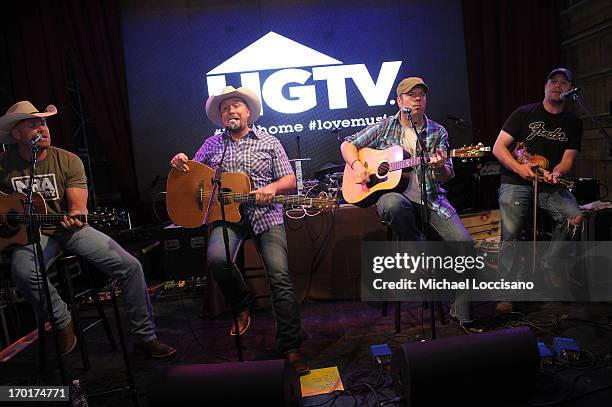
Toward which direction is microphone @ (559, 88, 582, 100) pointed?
to the viewer's left

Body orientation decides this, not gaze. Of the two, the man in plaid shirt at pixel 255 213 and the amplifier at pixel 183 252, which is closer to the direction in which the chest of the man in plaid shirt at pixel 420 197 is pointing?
the man in plaid shirt

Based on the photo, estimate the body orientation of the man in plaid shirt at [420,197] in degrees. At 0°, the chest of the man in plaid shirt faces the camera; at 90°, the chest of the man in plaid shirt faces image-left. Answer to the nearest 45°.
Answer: approximately 0°

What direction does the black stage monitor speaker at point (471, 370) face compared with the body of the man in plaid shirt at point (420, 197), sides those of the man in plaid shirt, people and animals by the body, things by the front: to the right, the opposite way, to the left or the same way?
the opposite way

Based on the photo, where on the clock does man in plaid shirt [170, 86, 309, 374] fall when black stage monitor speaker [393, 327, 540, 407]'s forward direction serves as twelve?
The man in plaid shirt is roughly at 10 o'clock from the black stage monitor speaker.

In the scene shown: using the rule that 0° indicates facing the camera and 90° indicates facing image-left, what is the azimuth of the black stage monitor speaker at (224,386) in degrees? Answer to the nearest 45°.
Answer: approximately 180°

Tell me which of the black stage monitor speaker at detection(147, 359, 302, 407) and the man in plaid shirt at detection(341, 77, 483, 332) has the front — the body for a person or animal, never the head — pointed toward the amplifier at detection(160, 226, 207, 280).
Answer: the black stage monitor speaker

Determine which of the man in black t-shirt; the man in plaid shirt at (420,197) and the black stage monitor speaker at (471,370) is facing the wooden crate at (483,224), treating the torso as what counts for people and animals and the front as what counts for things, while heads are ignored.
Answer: the black stage monitor speaker

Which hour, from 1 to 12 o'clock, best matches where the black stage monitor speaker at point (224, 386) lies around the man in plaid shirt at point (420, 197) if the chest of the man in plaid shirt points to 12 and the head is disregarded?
The black stage monitor speaker is roughly at 1 o'clock from the man in plaid shirt.

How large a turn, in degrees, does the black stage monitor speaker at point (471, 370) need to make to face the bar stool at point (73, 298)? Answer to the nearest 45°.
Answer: approximately 90° to its left
